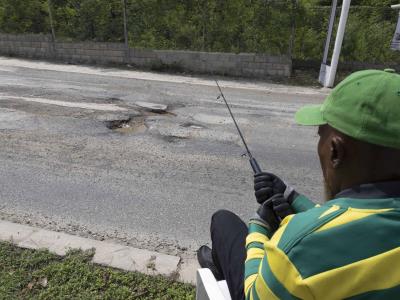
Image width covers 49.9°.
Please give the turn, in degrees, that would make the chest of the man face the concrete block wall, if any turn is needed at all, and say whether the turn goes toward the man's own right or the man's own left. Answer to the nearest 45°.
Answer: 0° — they already face it

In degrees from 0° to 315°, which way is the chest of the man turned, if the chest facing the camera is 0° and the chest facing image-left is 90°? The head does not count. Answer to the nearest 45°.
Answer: approximately 135°

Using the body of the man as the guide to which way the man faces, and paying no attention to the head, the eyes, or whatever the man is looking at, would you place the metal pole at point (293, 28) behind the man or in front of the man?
in front

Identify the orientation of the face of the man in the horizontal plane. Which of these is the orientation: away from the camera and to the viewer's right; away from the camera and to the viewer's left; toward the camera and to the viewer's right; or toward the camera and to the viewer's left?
away from the camera and to the viewer's left

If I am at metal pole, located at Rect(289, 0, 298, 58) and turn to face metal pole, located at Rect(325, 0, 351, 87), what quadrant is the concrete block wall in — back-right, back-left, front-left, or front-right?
back-right

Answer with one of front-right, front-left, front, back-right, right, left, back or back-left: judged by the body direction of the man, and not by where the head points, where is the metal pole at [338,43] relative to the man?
front-right
